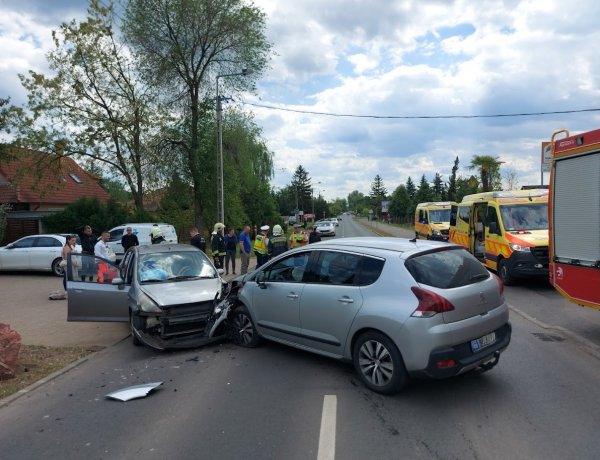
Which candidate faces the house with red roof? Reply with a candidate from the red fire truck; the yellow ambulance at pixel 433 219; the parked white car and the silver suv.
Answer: the silver suv

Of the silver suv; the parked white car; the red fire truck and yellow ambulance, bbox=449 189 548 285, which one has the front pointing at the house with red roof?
the silver suv

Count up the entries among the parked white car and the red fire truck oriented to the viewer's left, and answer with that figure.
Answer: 1

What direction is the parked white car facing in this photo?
to the viewer's left

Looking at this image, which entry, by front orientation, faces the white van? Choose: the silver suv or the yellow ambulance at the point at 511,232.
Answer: the silver suv

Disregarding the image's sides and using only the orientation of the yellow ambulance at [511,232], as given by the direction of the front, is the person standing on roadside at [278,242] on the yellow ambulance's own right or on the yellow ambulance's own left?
on the yellow ambulance's own right

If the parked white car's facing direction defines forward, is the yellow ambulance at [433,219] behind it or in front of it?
behind

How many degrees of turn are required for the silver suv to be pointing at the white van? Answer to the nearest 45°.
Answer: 0° — it already faces it

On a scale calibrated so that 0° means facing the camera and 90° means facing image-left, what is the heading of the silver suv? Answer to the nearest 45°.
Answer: approximately 135°

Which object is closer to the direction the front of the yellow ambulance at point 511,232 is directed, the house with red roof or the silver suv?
the silver suv

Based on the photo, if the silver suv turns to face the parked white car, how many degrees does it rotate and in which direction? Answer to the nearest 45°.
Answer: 0° — it already faces it

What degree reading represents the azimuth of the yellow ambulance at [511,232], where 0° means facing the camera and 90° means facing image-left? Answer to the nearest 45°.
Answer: approximately 315°
